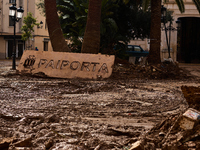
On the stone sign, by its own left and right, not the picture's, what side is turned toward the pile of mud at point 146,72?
left

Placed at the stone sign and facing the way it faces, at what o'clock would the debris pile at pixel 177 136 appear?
The debris pile is roughly at 12 o'clock from the stone sign.

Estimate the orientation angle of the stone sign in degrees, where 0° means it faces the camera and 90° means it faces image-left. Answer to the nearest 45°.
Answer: approximately 0°

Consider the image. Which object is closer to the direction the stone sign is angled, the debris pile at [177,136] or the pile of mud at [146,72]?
the debris pile
